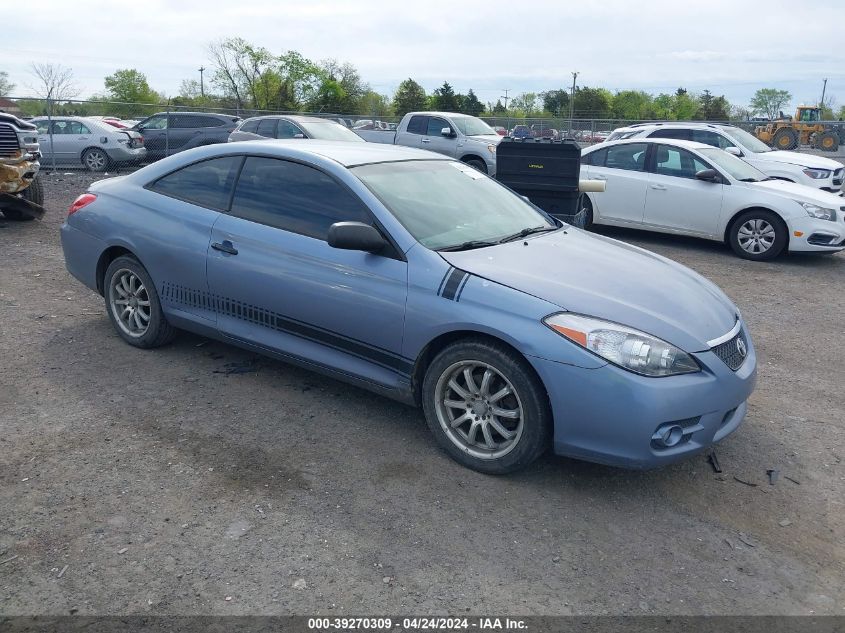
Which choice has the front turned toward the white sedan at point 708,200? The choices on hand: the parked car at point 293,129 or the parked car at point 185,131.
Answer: the parked car at point 293,129

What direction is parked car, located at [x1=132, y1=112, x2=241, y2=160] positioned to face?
to the viewer's left

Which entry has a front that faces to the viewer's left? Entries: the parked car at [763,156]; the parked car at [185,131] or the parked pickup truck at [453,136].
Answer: the parked car at [185,131]

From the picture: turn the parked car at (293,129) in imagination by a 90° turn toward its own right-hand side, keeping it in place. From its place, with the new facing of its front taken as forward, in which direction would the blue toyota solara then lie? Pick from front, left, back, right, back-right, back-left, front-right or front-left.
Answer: front-left

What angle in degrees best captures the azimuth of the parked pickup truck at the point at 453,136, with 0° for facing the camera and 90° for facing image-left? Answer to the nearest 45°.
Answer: approximately 315°

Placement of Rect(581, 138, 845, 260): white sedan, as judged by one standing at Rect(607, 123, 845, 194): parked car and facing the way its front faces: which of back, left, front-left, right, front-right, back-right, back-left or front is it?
front-right

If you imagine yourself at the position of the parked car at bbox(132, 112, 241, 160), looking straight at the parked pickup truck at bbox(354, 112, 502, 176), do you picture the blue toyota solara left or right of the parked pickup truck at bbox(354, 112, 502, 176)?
right

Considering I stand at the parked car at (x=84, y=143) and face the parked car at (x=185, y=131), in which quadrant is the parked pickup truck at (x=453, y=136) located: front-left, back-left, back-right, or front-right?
front-right

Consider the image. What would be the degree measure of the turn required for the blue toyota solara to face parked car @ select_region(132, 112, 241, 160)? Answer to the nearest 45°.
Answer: approximately 135° to its left
